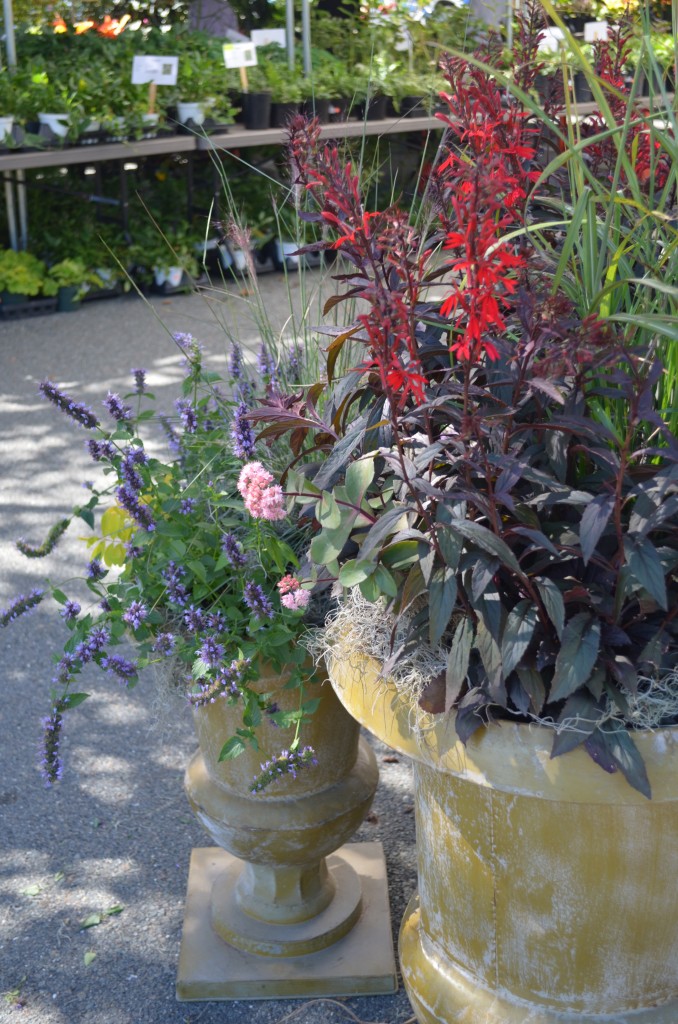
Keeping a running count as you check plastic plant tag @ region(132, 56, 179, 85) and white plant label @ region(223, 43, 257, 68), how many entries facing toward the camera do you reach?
2

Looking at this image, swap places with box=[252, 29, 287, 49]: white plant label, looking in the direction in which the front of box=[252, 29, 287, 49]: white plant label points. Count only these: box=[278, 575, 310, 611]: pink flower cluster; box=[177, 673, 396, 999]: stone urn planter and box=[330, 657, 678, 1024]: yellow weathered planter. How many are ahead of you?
3

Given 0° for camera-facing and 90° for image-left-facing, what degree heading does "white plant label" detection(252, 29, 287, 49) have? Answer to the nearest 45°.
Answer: approximately 0°

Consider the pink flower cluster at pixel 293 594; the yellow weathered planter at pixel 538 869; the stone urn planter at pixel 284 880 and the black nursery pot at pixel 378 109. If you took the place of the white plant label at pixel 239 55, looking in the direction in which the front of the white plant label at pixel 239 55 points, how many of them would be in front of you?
3

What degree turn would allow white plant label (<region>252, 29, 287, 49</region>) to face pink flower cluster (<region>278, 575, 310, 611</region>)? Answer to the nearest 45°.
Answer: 0° — it already faces it

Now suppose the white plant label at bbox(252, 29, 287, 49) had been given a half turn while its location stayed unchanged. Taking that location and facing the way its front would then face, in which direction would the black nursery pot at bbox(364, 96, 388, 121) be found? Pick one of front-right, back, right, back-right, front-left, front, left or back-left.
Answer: right

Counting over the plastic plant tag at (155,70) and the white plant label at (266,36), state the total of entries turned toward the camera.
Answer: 2
